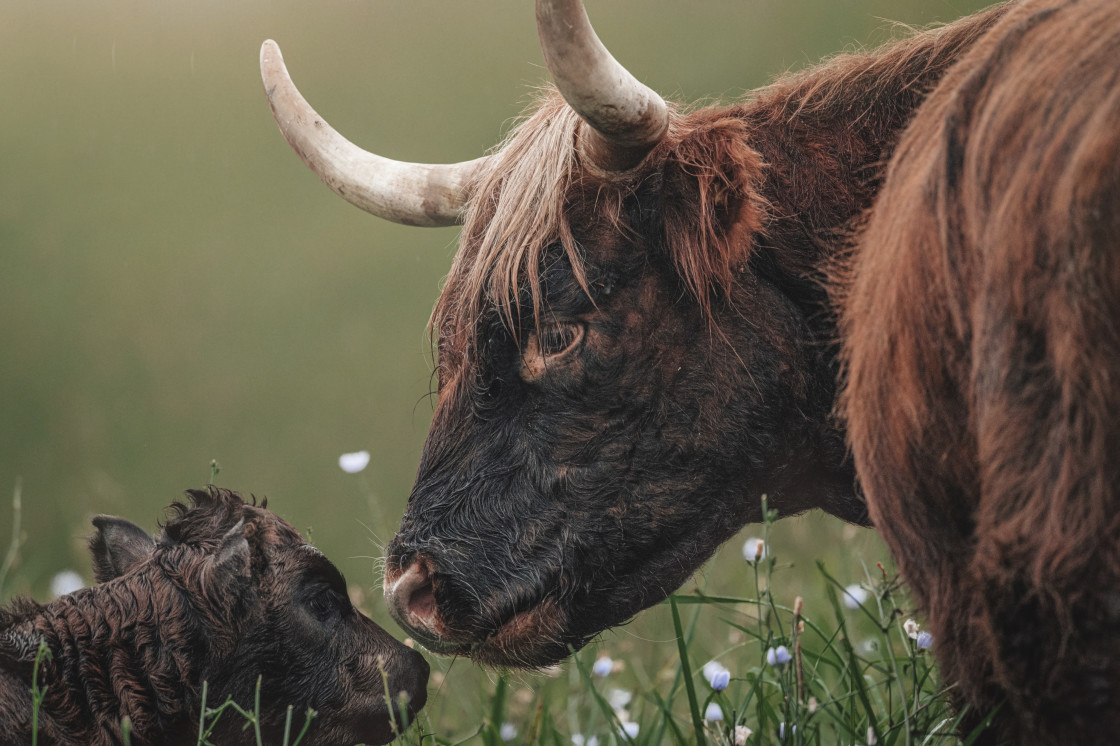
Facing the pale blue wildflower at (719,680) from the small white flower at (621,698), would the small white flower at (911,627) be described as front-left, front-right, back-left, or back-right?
front-left

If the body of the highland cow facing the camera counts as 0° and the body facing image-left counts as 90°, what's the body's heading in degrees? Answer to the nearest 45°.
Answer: approximately 90°

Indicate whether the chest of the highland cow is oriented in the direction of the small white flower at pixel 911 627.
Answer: no
